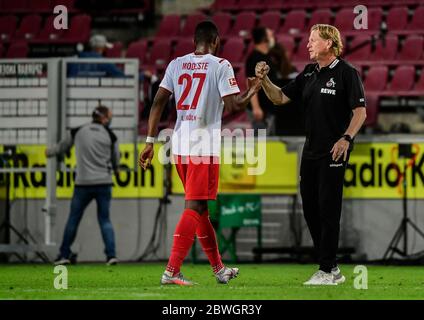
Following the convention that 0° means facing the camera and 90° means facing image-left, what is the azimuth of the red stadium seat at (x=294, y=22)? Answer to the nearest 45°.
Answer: approximately 45°

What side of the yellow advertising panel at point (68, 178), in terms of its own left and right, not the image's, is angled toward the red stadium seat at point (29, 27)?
back

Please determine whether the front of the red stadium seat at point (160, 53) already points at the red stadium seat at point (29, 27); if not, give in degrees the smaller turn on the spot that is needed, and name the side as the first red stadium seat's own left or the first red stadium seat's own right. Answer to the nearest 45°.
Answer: approximately 90° to the first red stadium seat's own right

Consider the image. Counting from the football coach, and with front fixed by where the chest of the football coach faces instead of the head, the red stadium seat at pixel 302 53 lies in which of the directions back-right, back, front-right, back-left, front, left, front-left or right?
back-right

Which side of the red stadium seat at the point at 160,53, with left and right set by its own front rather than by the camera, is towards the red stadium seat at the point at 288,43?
left

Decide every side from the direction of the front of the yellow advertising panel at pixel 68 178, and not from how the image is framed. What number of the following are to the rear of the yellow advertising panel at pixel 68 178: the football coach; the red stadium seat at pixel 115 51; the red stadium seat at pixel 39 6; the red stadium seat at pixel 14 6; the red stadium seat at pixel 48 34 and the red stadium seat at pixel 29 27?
5

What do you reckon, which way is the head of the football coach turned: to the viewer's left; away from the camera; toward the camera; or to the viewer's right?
to the viewer's left

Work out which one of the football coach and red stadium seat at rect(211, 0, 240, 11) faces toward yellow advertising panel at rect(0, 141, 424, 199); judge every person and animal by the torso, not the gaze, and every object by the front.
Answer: the red stadium seat

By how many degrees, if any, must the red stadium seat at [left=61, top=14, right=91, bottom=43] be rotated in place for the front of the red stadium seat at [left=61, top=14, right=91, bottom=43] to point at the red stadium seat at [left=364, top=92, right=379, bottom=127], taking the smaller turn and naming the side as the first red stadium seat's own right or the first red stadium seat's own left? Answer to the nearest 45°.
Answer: approximately 90° to the first red stadium seat's own left

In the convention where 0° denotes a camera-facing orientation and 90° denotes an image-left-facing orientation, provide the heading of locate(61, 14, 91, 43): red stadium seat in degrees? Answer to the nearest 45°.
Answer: approximately 45°

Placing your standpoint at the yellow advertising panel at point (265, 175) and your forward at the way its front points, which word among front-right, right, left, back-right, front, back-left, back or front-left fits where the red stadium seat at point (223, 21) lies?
back
